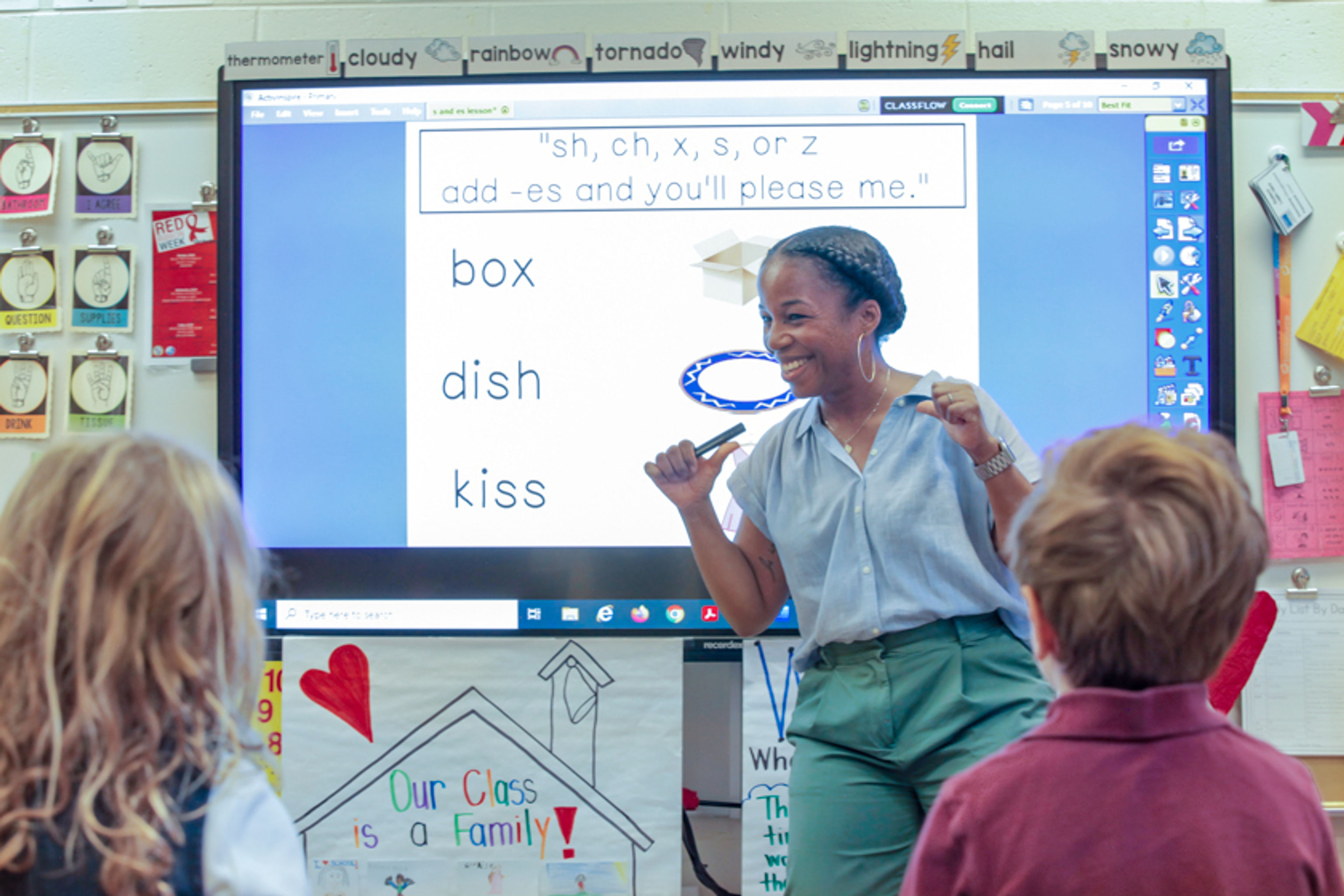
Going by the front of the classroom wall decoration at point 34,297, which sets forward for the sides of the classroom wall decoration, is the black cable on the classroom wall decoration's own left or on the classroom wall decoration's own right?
on the classroom wall decoration's own left

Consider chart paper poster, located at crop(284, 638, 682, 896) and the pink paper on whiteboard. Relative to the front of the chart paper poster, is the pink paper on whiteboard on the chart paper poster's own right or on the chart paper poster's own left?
on the chart paper poster's own left

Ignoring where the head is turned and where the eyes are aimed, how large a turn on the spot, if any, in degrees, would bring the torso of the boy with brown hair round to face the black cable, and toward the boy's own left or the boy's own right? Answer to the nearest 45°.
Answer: approximately 45° to the boy's own left

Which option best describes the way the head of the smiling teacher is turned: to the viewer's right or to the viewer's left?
to the viewer's left

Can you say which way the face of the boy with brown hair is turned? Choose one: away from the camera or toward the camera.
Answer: away from the camera

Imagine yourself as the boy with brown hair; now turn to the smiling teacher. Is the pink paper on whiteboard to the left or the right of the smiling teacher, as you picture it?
right

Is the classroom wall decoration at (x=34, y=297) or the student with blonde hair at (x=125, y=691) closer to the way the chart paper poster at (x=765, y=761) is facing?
the student with blonde hair

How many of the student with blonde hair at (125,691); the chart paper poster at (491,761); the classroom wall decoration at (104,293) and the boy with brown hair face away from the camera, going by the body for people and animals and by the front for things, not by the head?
2

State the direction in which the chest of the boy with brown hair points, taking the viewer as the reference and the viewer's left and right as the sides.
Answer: facing away from the viewer
